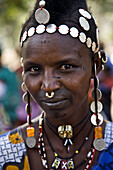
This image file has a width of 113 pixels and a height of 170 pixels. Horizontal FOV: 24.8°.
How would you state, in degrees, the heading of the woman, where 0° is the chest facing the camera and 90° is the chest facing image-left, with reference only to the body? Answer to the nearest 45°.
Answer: approximately 0°
